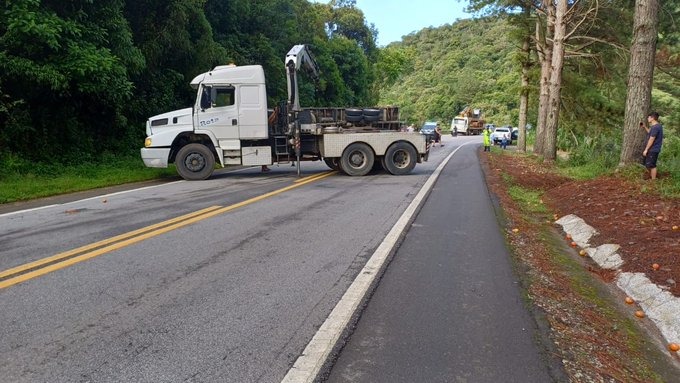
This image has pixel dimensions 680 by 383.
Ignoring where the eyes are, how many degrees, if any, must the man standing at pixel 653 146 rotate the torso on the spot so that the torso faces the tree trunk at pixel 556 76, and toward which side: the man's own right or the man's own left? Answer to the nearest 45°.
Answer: approximately 90° to the man's own right

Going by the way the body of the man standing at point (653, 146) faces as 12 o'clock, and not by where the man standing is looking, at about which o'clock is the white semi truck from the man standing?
The white semi truck is roughly at 12 o'clock from the man standing.

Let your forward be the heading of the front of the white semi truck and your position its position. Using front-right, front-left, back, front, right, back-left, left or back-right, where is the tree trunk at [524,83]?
back-right

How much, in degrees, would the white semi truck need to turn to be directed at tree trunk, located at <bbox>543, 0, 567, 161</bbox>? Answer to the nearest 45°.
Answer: approximately 180°

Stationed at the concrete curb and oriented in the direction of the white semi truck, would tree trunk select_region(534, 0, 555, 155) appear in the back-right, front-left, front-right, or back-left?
front-right

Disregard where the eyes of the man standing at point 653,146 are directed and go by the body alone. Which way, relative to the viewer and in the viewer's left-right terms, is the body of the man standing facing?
facing to the left of the viewer

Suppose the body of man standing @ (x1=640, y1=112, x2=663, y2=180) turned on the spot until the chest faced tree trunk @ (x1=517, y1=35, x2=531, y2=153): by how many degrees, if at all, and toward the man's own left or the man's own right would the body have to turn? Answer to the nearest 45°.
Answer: approximately 90° to the man's own right

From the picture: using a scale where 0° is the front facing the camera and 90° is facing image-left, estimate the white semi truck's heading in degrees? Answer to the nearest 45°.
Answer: approximately 90°
